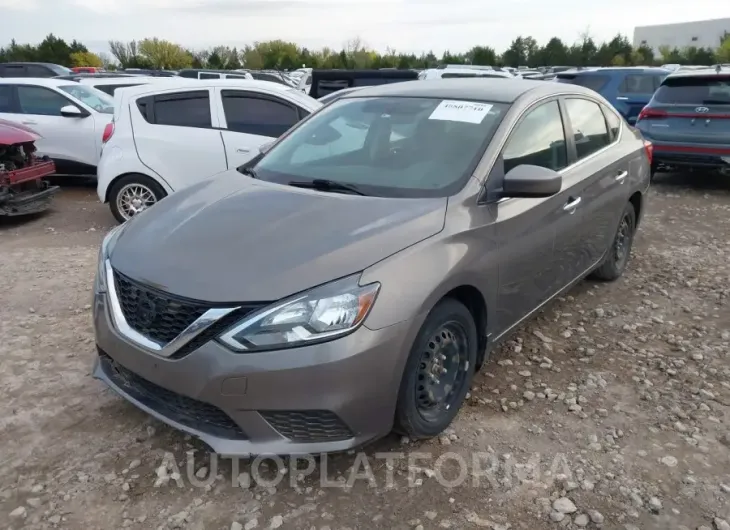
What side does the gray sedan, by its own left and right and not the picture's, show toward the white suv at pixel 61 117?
right

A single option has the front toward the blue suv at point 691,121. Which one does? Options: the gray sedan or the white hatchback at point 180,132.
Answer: the white hatchback

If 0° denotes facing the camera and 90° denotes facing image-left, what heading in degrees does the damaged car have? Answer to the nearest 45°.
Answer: approximately 315°

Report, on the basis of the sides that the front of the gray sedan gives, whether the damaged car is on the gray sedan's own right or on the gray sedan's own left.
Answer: on the gray sedan's own right

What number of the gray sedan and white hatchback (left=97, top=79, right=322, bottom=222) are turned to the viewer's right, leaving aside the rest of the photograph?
1

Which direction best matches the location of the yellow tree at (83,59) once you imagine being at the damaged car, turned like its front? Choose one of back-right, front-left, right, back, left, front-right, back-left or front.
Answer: back-left

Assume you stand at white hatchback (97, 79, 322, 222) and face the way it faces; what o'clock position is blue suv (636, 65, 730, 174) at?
The blue suv is roughly at 12 o'clock from the white hatchback.

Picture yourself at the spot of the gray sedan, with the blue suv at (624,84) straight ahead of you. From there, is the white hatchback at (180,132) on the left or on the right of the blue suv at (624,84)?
left

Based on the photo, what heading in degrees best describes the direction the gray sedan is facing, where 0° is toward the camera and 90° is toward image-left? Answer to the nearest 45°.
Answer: approximately 45°

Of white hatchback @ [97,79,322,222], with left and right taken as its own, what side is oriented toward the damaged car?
back

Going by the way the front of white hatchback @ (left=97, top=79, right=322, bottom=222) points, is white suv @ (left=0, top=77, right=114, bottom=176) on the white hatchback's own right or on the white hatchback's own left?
on the white hatchback's own left

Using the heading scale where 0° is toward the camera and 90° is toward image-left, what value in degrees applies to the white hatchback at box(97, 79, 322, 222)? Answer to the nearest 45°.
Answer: approximately 270°

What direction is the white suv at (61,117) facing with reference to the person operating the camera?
facing the viewer and to the right of the viewer

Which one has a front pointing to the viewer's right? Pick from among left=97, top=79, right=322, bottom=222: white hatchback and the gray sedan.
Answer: the white hatchback

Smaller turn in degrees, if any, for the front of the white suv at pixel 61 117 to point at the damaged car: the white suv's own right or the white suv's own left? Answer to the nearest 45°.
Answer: approximately 45° to the white suv's own right

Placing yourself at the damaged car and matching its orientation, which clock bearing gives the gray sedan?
The gray sedan is roughly at 1 o'clock from the damaged car.
